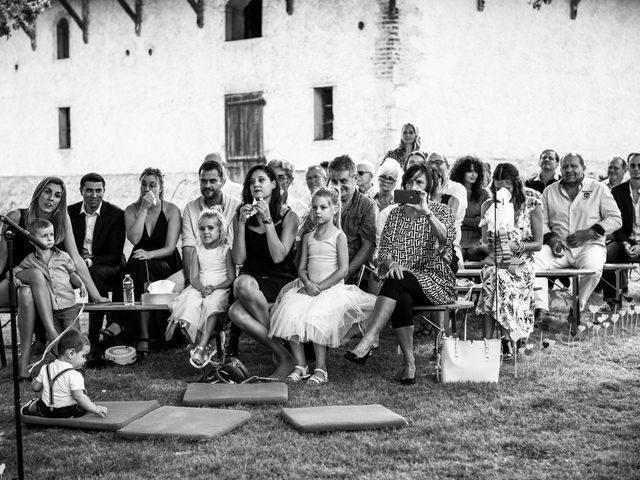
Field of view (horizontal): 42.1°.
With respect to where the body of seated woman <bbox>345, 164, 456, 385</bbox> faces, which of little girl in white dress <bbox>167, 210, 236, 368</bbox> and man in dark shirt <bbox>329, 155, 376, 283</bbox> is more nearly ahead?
the little girl in white dress

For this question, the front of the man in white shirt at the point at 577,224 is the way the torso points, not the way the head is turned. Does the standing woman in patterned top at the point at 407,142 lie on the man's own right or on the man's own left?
on the man's own right

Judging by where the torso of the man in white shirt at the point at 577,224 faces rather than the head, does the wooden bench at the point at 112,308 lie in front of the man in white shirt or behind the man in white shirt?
in front

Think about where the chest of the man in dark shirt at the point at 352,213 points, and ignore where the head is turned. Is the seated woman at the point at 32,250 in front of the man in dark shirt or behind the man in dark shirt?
in front

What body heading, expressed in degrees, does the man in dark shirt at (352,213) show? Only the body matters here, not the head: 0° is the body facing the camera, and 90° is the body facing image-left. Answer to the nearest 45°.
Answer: approximately 45°

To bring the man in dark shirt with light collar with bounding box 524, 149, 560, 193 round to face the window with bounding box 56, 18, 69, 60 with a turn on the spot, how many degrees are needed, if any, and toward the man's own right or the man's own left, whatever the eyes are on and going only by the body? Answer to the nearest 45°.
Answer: approximately 90° to the man's own right

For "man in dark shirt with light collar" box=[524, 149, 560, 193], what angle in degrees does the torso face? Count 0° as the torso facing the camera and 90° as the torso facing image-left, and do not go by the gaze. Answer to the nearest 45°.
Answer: approximately 45°

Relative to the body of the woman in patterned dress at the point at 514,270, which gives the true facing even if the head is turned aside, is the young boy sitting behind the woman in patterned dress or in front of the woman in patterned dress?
in front

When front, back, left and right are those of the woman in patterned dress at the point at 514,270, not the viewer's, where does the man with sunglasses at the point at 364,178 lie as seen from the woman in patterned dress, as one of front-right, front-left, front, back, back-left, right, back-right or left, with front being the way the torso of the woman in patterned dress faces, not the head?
right

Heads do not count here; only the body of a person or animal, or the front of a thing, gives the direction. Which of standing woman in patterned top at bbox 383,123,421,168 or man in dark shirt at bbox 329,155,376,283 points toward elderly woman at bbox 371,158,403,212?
standing woman in patterned top at bbox 383,123,421,168

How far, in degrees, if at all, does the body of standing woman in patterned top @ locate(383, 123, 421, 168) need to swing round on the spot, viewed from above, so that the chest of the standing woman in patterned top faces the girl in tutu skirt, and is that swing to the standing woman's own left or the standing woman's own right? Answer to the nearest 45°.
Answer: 0° — they already face them

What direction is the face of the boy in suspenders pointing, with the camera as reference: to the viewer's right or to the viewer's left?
to the viewer's right

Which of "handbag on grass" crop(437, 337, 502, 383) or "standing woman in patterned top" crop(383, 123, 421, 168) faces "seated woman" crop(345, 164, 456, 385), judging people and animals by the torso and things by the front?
the standing woman in patterned top
